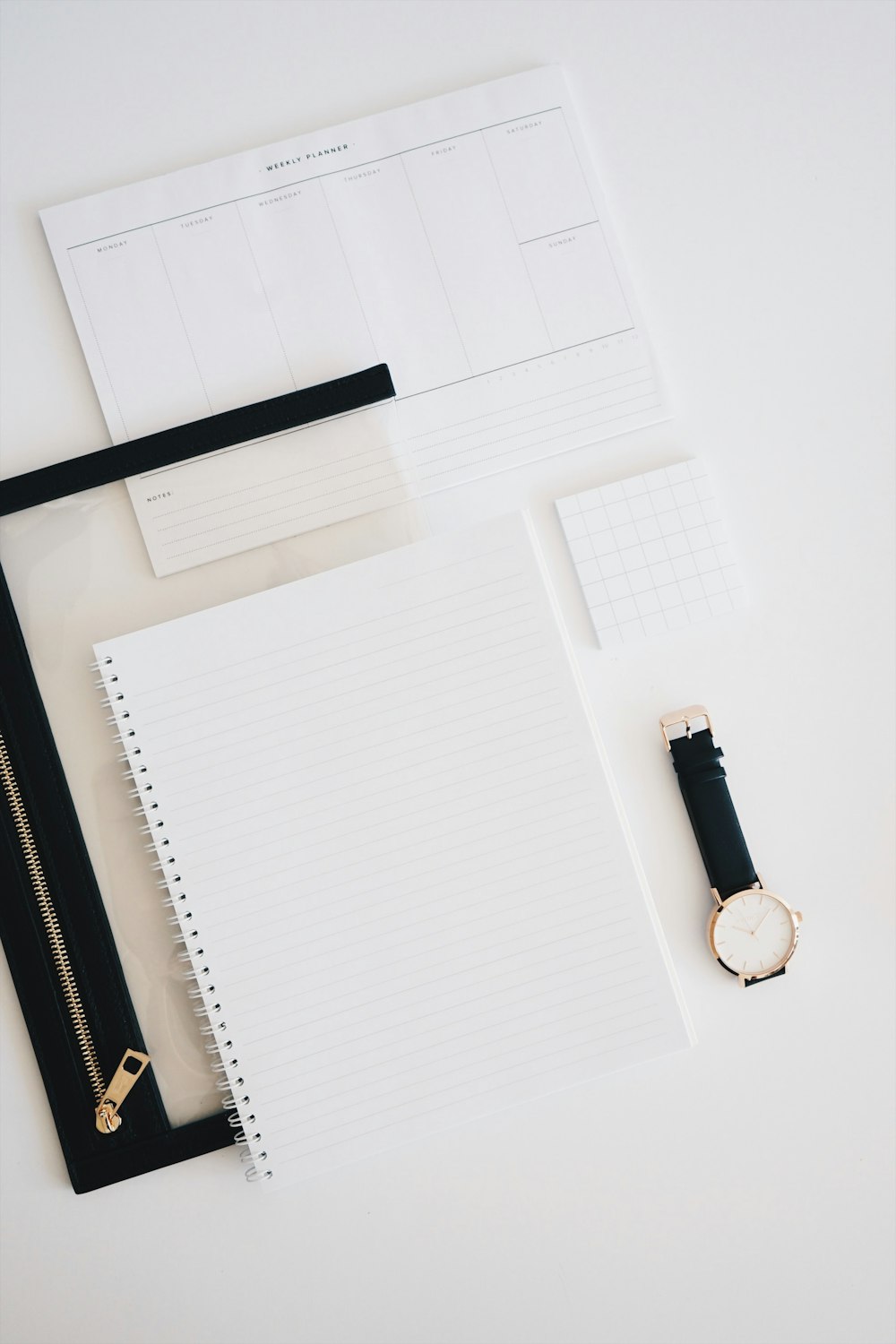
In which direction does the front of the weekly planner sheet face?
toward the camera

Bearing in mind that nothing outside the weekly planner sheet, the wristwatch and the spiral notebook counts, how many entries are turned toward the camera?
3

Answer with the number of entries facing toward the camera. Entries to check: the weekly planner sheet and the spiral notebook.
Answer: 2

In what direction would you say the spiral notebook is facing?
toward the camera
